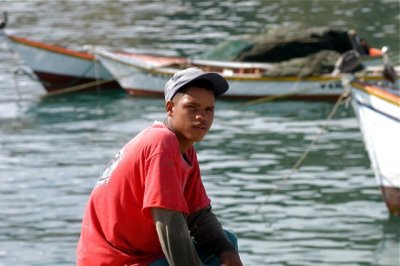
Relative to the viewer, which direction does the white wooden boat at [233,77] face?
to the viewer's left

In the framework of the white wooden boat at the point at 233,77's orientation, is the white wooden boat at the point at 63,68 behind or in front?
in front

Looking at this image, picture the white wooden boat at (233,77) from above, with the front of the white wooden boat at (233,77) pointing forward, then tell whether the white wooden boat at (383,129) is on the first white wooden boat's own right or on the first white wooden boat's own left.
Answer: on the first white wooden boat's own left
